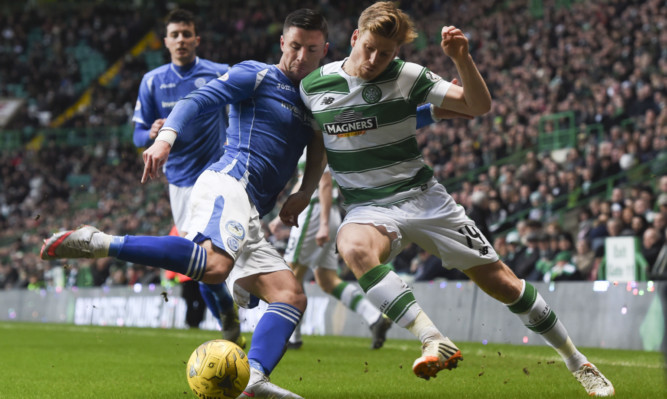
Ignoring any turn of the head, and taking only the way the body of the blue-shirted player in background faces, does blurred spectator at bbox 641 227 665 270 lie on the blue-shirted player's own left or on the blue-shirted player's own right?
on the blue-shirted player's own left

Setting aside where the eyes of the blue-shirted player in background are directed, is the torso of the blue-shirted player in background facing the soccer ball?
yes

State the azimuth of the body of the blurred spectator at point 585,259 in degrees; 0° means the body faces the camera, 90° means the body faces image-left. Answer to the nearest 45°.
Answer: approximately 45°

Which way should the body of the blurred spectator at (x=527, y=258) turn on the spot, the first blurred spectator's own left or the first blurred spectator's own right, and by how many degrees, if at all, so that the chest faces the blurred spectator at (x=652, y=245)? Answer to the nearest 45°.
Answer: approximately 90° to the first blurred spectator's own left

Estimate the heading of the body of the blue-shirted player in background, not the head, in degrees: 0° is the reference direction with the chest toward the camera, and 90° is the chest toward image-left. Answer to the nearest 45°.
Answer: approximately 0°

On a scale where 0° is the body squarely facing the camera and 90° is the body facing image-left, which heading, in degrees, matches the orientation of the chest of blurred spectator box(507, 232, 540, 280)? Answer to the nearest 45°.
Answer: approximately 45°

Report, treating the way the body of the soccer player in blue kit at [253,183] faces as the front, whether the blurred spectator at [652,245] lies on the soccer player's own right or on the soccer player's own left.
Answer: on the soccer player's own left

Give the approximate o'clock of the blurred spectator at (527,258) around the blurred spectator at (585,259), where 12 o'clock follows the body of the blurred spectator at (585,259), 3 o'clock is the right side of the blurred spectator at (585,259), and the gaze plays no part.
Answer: the blurred spectator at (527,258) is roughly at 2 o'clock from the blurred spectator at (585,259).
